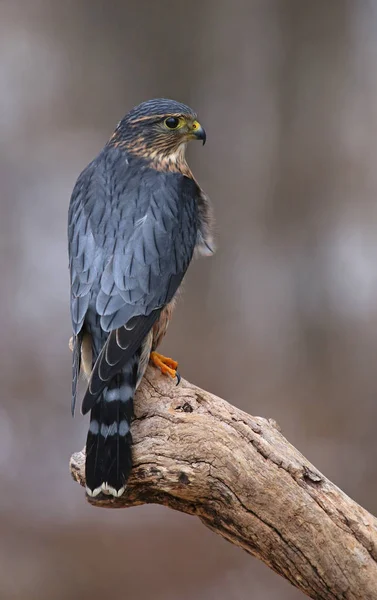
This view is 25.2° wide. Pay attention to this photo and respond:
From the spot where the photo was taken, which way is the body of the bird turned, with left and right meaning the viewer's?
facing away from the viewer and to the right of the viewer
